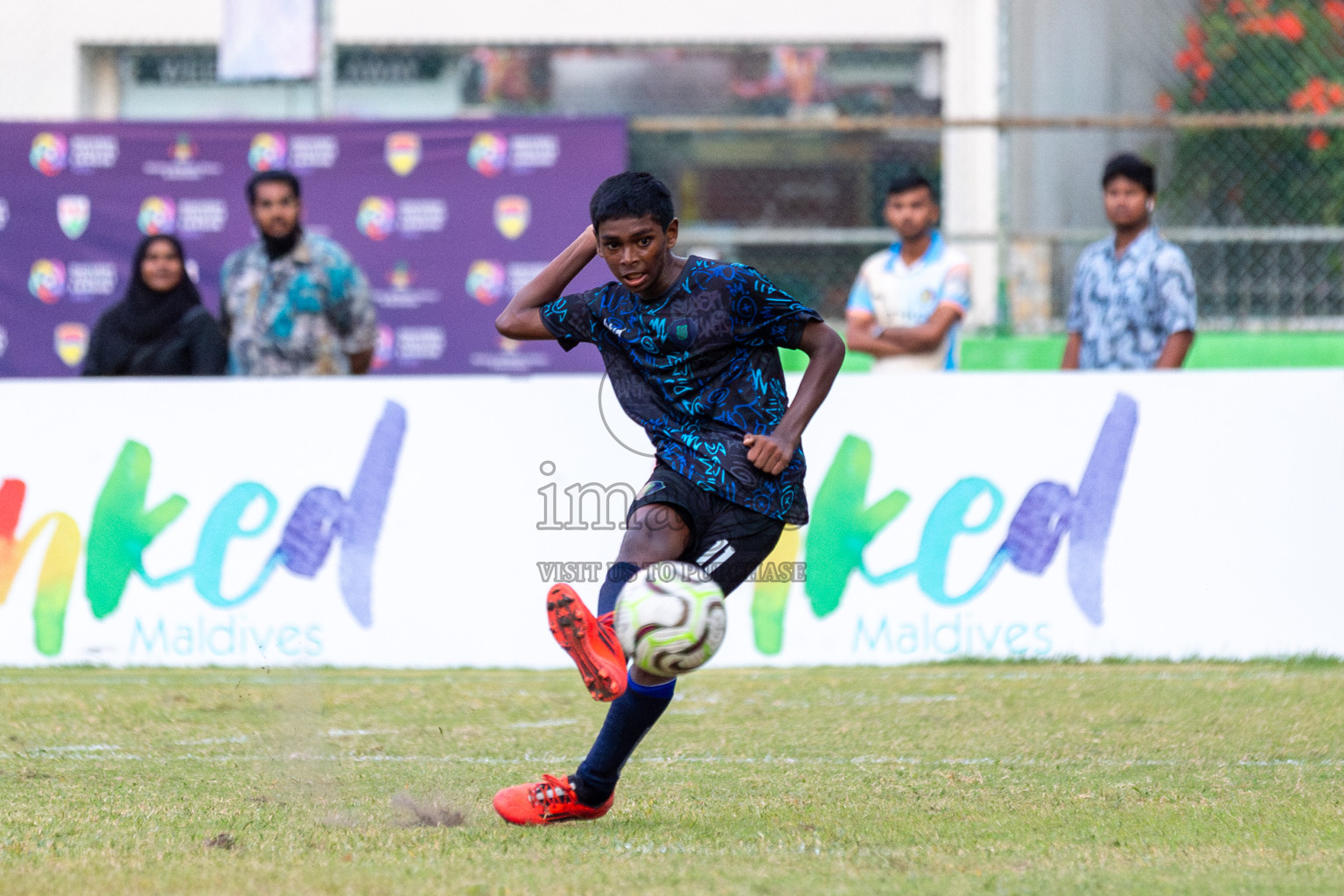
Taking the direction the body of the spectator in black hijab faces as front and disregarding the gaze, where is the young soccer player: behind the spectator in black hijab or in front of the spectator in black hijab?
in front

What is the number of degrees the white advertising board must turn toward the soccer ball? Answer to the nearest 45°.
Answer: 0° — it already faces it

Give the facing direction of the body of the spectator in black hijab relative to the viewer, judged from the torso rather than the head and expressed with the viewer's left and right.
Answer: facing the viewer

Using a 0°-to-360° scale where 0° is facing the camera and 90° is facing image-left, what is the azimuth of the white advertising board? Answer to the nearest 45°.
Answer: approximately 0°

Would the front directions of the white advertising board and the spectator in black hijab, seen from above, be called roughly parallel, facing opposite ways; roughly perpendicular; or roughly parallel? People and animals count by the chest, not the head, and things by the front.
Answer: roughly parallel

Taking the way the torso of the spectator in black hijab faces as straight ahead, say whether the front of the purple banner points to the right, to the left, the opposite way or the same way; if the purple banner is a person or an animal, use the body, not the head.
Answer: the same way

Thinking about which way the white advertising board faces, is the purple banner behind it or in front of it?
behind

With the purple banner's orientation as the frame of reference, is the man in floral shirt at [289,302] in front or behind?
in front

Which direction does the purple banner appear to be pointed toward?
toward the camera

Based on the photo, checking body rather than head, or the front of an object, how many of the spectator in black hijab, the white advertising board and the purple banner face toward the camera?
3

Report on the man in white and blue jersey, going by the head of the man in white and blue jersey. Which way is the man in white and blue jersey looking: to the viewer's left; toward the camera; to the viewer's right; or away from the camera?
toward the camera
